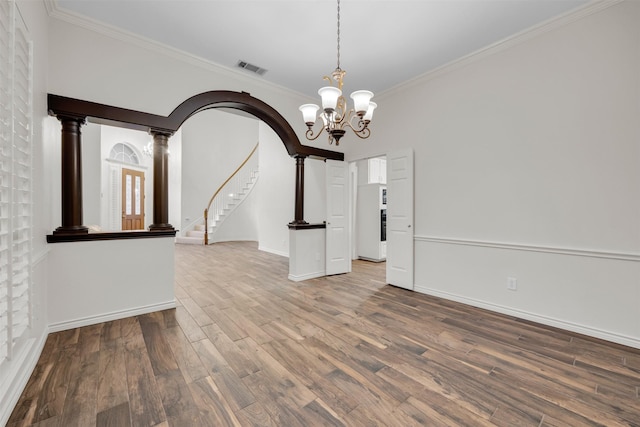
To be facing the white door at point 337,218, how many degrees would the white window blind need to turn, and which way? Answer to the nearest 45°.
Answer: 0° — it already faces it

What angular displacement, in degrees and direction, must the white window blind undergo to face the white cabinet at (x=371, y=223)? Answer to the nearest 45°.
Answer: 0° — it already faces it

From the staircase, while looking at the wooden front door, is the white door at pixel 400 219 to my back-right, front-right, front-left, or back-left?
back-left

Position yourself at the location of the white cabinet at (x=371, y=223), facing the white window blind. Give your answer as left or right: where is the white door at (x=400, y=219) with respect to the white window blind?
left

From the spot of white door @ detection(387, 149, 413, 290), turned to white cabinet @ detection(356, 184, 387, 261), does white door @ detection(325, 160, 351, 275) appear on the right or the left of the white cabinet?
left

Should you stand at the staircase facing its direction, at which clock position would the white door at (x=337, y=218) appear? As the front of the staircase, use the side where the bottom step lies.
The white door is roughly at 10 o'clock from the staircase.

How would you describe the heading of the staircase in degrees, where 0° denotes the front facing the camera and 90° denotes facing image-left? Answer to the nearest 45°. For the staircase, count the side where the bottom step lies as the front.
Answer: approximately 45°

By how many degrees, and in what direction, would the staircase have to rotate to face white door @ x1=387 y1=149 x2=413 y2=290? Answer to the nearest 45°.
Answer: approximately 45° to its left

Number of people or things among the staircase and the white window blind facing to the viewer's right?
1

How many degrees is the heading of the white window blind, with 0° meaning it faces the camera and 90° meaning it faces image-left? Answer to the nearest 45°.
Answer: approximately 270°
